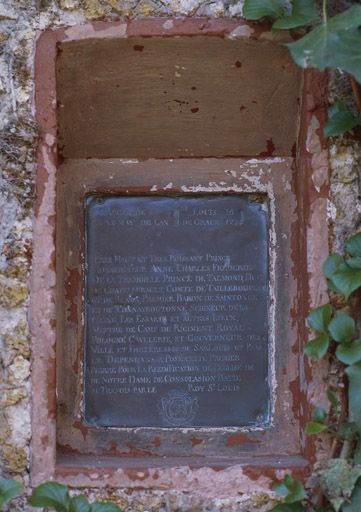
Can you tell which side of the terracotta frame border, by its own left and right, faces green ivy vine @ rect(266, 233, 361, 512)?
left

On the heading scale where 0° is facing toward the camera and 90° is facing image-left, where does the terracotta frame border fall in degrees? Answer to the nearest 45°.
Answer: approximately 0°

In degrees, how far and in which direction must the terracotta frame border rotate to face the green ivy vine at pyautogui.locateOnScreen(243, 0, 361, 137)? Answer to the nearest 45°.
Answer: approximately 90° to its left
